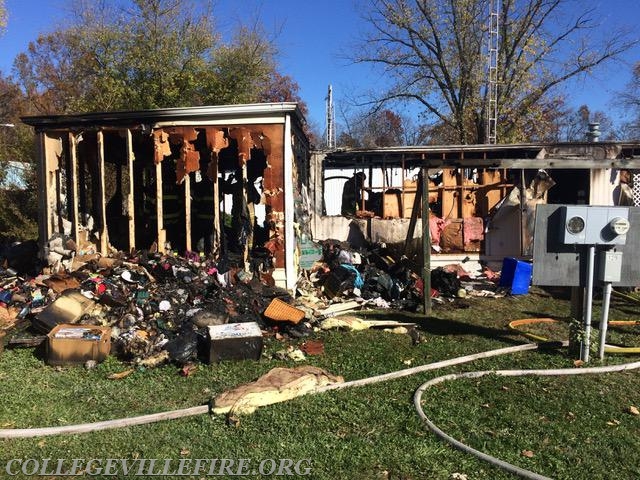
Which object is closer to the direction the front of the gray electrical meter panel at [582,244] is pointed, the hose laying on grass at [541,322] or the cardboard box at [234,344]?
the cardboard box

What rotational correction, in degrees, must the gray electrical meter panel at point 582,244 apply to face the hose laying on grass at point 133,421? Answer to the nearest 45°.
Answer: approximately 45° to its right

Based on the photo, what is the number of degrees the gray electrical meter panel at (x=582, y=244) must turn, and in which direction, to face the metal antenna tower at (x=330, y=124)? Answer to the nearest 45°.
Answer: approximately 135° to its right

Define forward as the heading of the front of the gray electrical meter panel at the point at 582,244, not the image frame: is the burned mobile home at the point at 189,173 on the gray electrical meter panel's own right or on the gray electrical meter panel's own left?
on the gray electrical meter panel's own right

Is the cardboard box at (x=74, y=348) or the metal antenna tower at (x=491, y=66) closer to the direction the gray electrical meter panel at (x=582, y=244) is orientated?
the cardboard box

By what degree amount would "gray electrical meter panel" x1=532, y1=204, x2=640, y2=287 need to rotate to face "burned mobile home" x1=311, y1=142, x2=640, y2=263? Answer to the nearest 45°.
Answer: approximately 180°

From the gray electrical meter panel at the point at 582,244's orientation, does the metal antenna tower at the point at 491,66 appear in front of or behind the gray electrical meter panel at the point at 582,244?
behind

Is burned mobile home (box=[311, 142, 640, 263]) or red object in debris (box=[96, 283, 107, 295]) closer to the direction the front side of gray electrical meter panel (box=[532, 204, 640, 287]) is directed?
the red object in debris

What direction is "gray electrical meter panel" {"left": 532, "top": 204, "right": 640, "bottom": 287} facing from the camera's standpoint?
toward the camera

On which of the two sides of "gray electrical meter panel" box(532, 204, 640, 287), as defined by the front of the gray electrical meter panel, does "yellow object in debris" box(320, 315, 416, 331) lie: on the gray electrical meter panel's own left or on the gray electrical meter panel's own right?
on the gray electrical meter panel's own right

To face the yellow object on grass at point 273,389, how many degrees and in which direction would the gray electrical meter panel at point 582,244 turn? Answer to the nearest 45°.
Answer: approximately 45° to its right

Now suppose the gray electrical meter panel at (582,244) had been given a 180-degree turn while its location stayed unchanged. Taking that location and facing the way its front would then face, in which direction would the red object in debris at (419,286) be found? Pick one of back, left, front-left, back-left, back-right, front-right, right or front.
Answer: front-left

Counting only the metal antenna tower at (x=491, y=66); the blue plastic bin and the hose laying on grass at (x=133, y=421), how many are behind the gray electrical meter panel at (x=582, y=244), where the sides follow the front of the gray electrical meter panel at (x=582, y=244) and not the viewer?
2

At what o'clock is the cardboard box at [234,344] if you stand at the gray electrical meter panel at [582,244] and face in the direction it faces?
The cardboard box is roughly at 2 o'clock from the gray electrical meter panel.

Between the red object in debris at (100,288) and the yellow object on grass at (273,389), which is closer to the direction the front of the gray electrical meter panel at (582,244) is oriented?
the yellow object on grass
